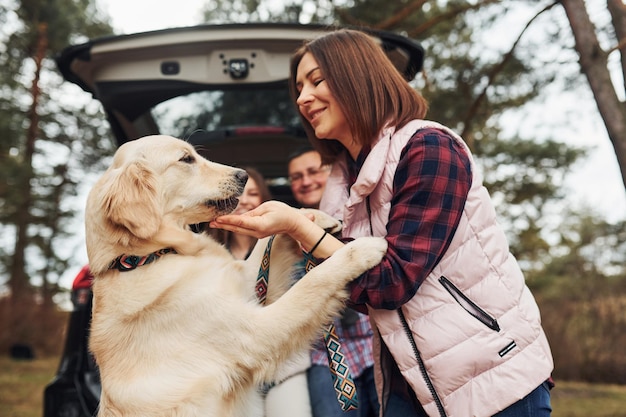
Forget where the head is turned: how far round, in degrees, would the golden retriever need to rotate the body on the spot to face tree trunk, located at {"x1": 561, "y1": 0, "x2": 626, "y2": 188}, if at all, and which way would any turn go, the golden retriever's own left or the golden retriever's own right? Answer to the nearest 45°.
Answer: approximately 45° to the golden retriever's own left

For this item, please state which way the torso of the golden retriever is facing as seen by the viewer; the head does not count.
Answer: to the viewer's right

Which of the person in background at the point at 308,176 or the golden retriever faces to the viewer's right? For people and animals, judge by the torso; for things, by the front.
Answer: the golden retriever

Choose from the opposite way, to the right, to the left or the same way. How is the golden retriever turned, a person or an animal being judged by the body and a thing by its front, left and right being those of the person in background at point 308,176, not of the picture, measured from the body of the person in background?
to the left

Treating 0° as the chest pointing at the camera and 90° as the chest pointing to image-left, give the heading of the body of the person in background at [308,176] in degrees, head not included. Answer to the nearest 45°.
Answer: approximately 0°

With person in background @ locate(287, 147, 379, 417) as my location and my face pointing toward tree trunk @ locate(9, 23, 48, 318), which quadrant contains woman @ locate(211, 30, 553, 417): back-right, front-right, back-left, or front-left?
back-left

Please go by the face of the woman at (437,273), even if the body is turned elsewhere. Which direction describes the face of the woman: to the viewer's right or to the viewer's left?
to the viewer's left

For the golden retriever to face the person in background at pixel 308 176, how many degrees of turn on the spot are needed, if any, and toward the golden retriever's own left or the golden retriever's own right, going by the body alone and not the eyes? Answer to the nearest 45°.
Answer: approximately 45° to the golden retriever's own left

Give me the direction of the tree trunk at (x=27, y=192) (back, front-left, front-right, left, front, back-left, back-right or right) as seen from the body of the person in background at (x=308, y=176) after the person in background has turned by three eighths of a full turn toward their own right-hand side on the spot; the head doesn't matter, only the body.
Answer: front

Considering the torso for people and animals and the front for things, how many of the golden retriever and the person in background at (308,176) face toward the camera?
1
